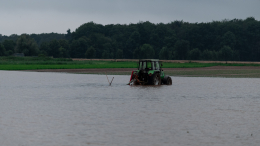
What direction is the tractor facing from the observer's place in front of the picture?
facing away from the viewer and to the right of the viewer
